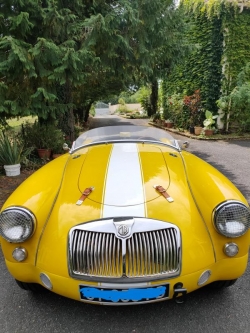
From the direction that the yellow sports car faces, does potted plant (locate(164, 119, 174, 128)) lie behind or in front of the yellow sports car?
behind

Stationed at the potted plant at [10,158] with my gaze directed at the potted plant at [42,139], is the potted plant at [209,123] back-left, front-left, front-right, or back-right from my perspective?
front-right

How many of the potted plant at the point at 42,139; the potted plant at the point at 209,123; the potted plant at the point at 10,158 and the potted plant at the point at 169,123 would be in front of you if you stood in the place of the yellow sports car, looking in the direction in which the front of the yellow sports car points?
0

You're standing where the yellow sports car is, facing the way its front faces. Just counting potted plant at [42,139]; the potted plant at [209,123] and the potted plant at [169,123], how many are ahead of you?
0

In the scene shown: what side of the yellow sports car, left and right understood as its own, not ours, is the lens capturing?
front

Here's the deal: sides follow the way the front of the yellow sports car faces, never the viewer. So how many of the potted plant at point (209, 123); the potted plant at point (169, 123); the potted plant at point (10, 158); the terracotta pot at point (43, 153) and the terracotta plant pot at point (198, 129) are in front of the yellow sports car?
0

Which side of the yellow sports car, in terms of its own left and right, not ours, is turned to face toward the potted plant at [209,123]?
back

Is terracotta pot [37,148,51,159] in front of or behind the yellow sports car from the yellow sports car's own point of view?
behind

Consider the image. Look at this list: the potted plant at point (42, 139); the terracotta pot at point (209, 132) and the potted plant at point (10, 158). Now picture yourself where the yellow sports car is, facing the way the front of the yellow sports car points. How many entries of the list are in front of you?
0

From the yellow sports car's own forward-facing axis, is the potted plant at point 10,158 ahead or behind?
behind

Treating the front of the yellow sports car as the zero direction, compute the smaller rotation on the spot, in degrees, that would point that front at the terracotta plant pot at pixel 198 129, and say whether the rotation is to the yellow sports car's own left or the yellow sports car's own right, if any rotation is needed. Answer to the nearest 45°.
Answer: approximately 180°

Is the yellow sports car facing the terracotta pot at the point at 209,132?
no

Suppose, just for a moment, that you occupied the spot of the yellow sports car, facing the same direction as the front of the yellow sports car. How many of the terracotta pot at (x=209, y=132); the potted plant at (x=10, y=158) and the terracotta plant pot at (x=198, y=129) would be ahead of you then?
0
